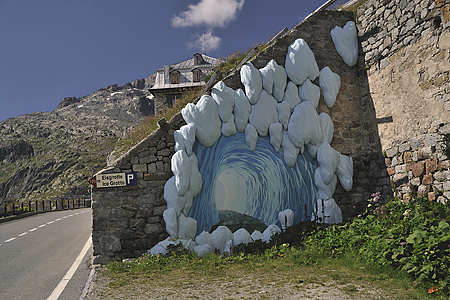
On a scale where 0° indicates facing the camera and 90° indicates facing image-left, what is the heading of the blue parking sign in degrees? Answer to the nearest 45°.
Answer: approximately 0°

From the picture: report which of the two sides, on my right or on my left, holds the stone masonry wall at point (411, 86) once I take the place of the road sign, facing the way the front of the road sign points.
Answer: on my left

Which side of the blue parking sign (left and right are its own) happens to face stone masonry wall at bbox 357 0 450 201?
left
